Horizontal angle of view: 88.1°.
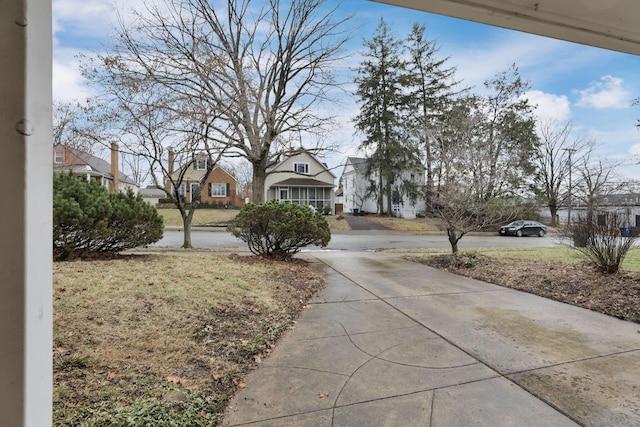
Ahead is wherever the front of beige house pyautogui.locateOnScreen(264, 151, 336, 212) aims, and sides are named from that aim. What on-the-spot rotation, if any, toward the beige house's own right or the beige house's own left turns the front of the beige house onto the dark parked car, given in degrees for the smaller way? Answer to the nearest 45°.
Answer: approximately 45° to the beige house's own left

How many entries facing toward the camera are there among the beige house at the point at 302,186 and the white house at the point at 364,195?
2

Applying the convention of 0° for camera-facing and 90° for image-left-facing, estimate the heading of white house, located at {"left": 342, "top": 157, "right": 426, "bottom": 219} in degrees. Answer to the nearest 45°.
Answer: approximately 0°

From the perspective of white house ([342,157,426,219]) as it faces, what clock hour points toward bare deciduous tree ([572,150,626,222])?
The bare deciduous tree is roughly at 10 o'clock from the white house.

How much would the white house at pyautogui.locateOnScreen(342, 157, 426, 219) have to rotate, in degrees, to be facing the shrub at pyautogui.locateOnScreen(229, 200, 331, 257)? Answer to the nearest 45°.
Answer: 0° — it already faces it

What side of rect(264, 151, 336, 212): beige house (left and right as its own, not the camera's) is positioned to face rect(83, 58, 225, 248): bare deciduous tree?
front

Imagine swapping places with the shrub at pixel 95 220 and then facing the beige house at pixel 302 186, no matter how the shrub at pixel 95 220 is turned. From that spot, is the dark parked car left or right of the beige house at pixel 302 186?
right

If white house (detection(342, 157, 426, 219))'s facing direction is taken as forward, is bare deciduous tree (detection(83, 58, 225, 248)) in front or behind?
in front

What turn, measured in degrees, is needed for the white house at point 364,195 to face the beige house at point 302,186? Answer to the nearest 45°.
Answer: approximately 45° to its right
